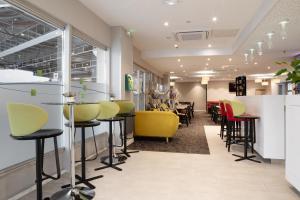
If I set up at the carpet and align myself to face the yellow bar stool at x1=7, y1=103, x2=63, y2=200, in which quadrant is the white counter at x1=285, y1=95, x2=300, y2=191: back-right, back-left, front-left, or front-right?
front-left

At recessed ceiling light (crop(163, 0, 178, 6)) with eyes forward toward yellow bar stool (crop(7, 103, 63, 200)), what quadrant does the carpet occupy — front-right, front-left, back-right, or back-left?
back-right

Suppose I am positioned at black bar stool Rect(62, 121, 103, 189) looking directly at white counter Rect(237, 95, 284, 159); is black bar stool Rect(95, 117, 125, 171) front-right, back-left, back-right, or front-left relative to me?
front-left

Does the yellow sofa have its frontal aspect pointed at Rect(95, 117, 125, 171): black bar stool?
no
